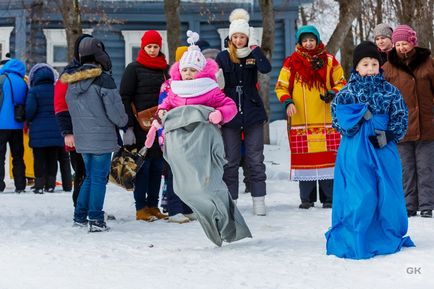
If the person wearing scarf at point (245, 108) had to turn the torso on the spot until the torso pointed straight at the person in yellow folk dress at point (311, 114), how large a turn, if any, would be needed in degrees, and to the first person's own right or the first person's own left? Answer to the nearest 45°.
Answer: approximately 135° to the first person's own left

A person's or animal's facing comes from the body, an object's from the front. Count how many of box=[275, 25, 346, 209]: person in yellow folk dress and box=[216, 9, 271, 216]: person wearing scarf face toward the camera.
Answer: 2

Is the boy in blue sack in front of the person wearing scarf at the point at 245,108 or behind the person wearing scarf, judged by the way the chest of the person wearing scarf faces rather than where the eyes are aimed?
in front

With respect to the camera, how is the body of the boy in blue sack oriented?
toward the camera

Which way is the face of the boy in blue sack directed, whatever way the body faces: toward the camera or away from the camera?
toward the camera

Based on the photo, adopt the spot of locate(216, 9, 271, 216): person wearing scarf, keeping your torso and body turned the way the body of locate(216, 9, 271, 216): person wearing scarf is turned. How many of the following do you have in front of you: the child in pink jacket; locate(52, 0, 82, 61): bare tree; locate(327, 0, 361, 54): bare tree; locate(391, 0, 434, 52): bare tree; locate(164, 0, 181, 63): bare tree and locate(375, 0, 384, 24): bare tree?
1

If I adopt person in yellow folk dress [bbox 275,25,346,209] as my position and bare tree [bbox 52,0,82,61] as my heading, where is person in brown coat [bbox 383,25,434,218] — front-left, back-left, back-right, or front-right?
back-right

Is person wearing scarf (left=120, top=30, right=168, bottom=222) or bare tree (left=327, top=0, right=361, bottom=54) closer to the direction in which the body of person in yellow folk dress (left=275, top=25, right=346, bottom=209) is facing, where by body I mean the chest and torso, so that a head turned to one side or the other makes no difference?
the person wearing scarf

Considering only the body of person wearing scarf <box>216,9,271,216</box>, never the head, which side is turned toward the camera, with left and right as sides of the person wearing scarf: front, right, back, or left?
front

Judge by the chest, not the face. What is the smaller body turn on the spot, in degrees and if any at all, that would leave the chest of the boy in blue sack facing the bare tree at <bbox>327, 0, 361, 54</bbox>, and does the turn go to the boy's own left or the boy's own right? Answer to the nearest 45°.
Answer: approximately 180°

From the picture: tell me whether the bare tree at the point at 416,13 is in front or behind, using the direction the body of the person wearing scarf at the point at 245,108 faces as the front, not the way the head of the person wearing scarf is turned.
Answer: behind

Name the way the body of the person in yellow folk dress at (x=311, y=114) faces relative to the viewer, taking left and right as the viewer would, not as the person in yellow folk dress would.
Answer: facing the viewer

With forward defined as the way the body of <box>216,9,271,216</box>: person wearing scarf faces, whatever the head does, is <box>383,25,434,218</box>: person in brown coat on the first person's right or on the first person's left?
on the first person's left

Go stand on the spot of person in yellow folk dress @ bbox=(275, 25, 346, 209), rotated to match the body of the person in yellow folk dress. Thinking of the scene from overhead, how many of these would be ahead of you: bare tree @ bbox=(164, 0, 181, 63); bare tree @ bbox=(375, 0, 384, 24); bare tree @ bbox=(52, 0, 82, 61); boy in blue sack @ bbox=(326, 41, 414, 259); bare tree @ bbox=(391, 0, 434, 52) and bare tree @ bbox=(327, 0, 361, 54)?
1
